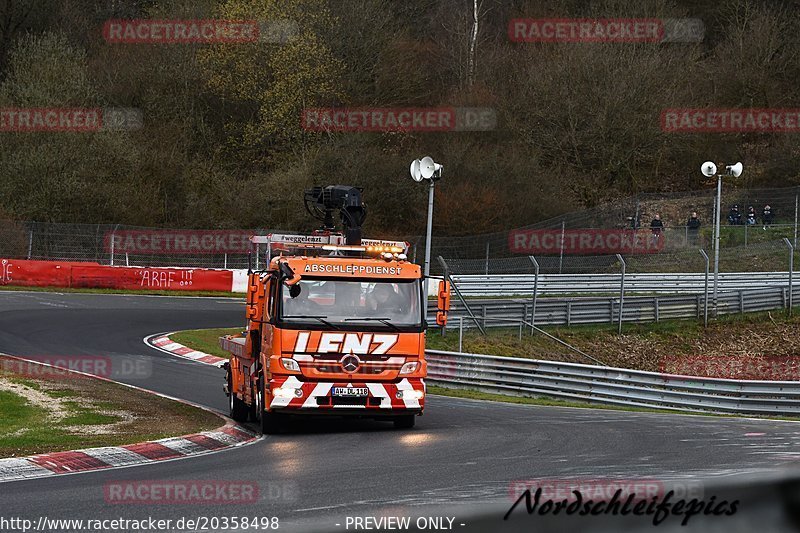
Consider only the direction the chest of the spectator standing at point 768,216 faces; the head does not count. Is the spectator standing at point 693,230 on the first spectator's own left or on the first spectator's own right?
on the first spectator's own right

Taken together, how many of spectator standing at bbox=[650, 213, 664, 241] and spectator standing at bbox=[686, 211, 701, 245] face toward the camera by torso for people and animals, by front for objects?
2

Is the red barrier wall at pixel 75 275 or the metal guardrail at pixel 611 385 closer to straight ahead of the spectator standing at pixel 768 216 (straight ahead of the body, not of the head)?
the metal guardrail

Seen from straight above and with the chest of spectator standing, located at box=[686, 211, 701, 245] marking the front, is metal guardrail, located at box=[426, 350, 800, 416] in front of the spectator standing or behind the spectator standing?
in front

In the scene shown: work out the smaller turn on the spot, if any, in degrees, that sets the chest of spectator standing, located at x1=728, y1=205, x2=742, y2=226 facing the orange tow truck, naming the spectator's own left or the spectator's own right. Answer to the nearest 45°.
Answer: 0° — they already face it

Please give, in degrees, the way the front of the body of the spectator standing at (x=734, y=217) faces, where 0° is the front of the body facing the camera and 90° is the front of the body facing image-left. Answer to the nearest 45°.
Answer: approximately 0°
